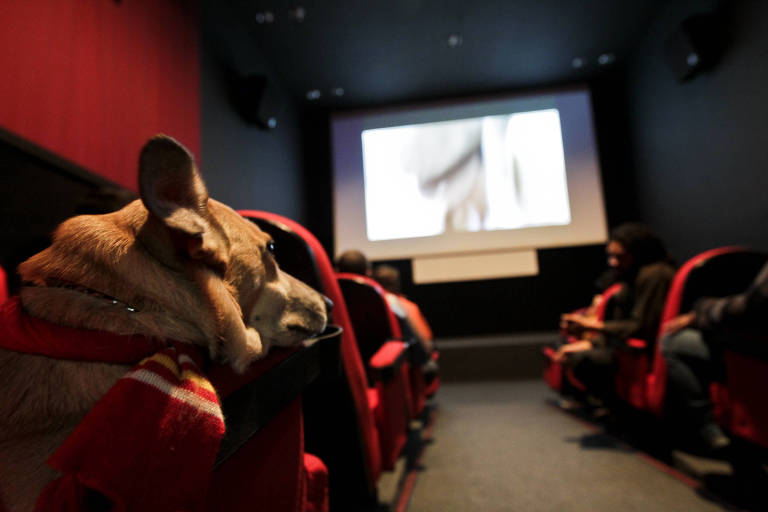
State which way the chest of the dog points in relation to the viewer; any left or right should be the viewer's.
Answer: facing to the right of the viewer

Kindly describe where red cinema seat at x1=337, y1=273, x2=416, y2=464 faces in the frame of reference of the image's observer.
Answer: facing away from the viewer and to the right of the viewer

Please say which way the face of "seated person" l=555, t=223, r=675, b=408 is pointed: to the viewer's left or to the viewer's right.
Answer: to the viewer's left

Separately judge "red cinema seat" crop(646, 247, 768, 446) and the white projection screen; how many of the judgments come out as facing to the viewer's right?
0

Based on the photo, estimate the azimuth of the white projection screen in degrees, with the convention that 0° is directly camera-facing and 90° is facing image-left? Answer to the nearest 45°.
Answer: approximately 0°

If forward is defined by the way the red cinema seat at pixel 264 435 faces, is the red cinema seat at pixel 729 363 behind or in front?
in front

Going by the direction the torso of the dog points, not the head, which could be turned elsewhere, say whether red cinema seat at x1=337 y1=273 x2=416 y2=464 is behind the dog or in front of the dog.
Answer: in front

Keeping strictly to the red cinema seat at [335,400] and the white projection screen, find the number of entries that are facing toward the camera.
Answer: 1

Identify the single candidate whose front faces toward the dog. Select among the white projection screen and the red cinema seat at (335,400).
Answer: the white projection screen

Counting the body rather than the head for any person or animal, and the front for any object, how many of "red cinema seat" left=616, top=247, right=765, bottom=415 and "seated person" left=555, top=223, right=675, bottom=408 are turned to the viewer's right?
0

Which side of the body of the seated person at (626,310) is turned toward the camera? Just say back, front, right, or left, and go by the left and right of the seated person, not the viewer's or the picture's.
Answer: left

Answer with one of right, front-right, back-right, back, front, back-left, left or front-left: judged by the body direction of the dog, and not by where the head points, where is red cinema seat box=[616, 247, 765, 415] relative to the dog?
front
